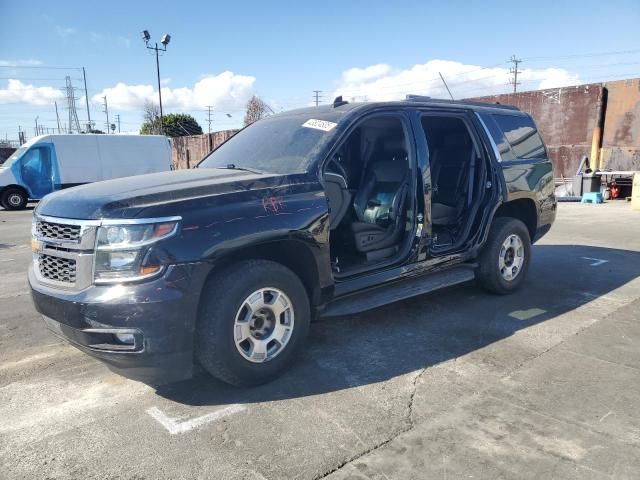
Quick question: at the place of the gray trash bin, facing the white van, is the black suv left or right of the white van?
left

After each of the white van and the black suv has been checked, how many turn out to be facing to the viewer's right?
0

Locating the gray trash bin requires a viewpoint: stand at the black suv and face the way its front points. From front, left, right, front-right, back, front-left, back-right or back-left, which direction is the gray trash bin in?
back

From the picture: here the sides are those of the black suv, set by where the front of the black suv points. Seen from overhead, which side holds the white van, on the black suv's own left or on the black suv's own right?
on the black suv's own right

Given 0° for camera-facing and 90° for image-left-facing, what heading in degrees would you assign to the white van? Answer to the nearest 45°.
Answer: approximately 90°

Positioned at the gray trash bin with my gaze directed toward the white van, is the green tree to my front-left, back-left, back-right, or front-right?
front-right

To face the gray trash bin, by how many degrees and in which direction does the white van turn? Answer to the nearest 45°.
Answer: approximately 135° to its left

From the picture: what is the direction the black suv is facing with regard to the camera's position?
facing the viewer and to the left of the viewer

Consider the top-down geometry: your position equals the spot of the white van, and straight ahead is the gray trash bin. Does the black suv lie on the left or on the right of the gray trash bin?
right

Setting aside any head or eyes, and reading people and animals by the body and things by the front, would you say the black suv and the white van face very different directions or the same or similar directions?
same or similar directions

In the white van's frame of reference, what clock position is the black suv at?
The black suv is roughly at 9 o'clock from the white van.
